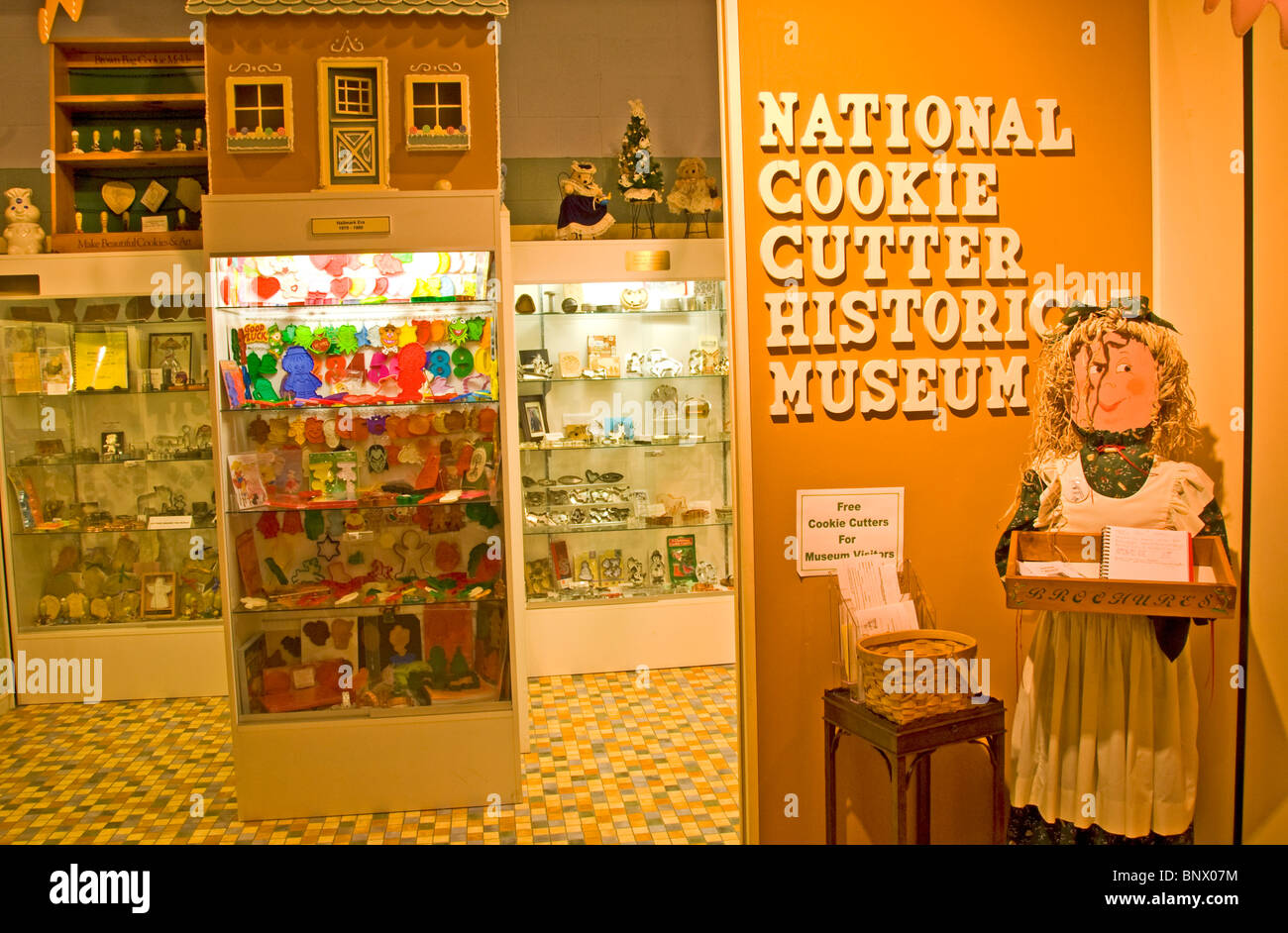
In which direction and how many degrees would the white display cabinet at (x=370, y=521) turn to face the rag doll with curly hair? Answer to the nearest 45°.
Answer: approximately 45° to its left

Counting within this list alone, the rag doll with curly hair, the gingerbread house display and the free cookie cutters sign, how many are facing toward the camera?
3

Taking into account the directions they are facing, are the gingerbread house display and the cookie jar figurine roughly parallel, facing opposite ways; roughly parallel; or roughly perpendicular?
roughly parallel

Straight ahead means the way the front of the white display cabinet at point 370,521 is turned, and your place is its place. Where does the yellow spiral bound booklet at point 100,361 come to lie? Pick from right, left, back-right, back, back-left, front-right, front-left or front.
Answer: back-right

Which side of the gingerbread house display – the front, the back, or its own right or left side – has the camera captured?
front

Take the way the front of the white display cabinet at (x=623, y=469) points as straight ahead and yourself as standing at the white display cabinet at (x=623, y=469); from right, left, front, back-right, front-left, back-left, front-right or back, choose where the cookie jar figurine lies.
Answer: right

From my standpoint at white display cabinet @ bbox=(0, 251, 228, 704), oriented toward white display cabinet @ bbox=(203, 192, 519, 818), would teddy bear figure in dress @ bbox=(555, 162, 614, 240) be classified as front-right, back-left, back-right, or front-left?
front-left

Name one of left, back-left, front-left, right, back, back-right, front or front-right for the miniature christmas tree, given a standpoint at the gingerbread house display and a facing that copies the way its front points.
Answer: back-left

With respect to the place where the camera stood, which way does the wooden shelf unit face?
facing the viewer

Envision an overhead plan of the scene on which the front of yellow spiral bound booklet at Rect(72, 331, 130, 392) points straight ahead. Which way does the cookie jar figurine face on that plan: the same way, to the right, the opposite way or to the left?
the same way

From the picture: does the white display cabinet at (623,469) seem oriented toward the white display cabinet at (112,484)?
no

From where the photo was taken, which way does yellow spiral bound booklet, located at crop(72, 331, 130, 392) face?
toward the camera

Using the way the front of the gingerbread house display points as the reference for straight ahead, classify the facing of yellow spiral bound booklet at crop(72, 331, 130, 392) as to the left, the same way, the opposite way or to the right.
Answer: the same way

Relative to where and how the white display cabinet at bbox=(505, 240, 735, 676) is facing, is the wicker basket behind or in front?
in front

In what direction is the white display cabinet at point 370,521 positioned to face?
toward the camera
